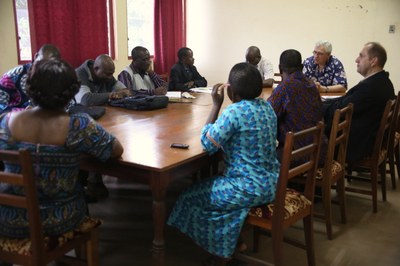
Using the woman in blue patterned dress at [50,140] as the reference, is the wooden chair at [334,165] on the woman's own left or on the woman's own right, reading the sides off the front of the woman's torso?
on the woman's own right

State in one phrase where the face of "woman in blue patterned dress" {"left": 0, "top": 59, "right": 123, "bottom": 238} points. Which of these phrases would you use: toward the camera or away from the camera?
away from the camera

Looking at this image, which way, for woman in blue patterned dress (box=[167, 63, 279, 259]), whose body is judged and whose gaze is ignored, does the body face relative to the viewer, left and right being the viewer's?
facing away from the viewer and to the left of the viewer

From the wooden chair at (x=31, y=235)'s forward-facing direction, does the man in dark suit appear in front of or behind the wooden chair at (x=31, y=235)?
in front

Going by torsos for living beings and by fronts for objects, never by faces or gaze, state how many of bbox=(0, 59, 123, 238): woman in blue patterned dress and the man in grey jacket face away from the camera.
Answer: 1

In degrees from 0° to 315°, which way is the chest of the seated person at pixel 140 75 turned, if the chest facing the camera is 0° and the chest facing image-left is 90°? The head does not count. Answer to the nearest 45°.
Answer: approximately 315°

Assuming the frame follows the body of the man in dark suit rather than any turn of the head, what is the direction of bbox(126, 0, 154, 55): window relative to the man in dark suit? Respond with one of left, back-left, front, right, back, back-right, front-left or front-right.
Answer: front-right

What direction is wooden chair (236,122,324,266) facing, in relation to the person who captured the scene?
facing away from the viewer and to the left of the viewer

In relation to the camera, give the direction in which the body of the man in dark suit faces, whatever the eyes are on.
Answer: to the viewer's left

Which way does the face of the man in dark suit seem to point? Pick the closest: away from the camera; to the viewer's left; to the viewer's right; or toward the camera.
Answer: to the viewer's left

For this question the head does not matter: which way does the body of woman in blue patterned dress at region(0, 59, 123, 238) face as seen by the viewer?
away from the camera

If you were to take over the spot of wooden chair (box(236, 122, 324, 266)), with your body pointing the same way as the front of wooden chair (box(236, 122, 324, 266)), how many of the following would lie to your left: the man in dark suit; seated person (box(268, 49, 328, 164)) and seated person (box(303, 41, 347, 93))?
0

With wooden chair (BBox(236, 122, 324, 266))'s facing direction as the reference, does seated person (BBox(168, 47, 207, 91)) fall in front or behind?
in front

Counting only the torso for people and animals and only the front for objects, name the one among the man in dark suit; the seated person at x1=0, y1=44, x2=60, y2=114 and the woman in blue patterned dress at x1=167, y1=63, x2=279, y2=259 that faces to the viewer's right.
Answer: the seated person

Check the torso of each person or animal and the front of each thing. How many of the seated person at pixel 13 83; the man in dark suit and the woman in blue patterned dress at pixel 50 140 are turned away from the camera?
1

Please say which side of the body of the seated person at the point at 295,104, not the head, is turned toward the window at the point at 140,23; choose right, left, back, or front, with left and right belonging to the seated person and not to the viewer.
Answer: front
